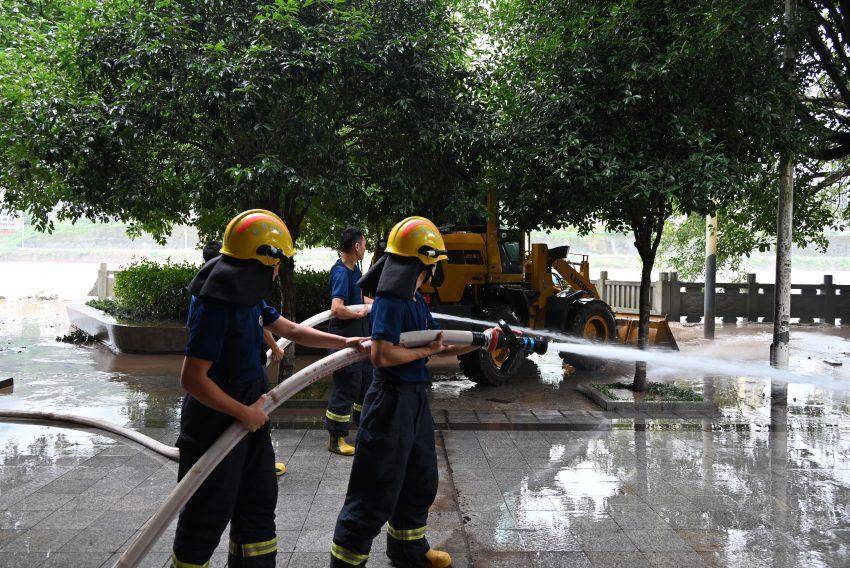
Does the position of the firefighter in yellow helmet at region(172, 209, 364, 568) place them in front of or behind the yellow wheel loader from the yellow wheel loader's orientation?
behind

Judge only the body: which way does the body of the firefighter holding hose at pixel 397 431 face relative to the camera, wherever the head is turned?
to the viewer's right

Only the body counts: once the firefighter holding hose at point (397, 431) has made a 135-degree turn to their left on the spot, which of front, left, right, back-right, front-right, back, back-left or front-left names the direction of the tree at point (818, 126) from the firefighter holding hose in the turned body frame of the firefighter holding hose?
right

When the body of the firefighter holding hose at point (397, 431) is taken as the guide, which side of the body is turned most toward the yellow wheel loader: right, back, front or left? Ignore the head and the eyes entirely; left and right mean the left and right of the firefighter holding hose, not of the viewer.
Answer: left

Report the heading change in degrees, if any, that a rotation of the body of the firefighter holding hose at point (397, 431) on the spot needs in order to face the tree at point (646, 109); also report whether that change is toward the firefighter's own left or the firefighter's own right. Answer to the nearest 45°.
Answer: approximately 45° to the firefighter's own left

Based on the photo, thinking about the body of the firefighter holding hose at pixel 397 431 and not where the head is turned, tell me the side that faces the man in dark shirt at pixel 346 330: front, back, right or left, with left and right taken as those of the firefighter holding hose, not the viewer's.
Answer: left

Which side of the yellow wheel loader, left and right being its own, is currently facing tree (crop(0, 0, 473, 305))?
back

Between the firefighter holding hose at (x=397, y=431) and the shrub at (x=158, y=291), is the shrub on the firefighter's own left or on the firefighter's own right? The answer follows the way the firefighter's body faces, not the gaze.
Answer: on the firefighter's own left

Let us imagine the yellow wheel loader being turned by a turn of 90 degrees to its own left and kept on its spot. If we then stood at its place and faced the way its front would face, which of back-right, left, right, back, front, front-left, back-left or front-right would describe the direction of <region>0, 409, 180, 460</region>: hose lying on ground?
left

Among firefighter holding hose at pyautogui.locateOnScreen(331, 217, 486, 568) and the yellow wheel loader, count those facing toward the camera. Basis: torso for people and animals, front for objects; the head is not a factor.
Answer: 0

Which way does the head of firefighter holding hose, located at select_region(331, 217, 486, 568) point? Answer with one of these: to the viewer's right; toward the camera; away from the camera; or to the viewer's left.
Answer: to the viewer's right

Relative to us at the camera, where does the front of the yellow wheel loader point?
facing away from the viewer and to the right of the viewer

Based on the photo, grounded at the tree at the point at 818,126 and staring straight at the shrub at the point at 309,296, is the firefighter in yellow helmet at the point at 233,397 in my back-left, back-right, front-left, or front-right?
front-left
